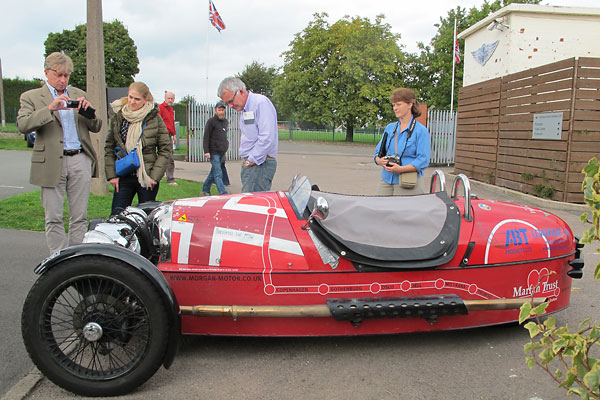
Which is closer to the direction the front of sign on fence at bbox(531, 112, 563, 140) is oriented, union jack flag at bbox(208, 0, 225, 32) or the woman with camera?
the woman with camera

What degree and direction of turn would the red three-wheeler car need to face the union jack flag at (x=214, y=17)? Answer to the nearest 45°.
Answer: approximately 90° to its right

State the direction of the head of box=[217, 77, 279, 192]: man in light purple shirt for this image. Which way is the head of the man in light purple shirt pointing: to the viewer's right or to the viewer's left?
to the viewer's left

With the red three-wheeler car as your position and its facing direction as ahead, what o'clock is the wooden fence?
The wooden fence is roughly at 4 o'clock from the red three-wheeler car.

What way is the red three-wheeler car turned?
to the viewer's left

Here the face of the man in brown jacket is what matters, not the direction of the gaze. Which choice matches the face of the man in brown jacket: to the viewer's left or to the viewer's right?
to the viewer's right

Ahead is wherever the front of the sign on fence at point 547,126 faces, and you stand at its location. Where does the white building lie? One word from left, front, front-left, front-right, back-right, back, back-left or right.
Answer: back-right

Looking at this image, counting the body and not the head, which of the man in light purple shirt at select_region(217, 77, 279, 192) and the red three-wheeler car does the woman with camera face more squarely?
the red three-wheeler car

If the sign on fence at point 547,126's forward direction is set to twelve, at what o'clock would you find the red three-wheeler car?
The red three-wheeler car is roughly at 11 o'clock from the sign on fence.

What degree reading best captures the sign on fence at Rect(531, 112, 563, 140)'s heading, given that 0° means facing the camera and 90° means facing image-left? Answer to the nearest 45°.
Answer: approximately 45°

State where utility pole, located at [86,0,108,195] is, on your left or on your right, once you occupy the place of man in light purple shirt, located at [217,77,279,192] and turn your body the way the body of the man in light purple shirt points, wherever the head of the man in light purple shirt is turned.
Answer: on your right

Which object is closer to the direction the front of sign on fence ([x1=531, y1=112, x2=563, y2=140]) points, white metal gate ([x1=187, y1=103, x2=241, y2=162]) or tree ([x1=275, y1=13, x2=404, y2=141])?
the white metal gate
